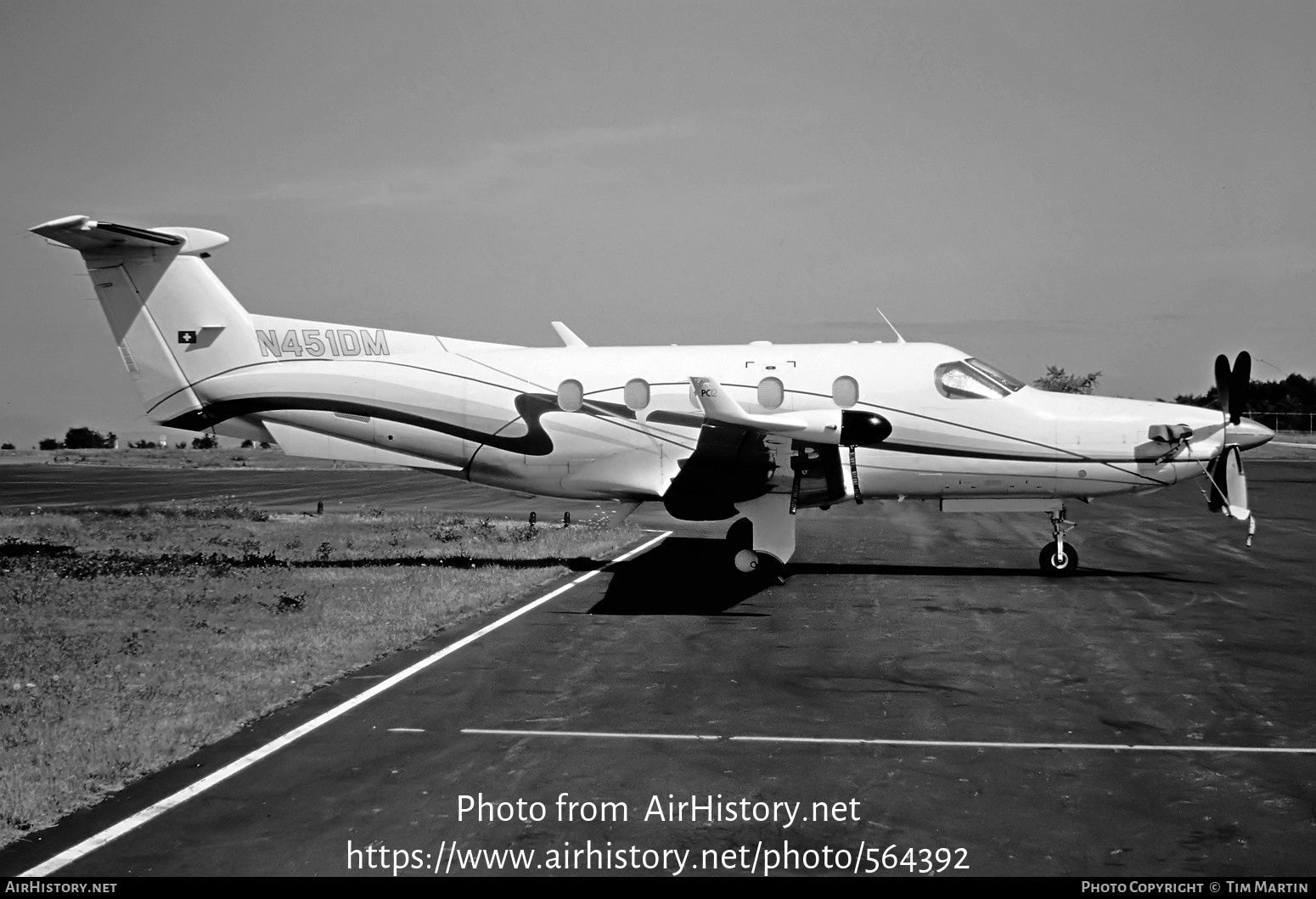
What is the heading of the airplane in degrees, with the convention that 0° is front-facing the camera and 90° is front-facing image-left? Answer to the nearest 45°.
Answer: approximately 270°
